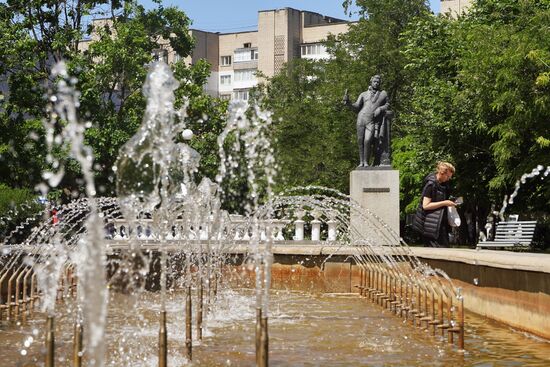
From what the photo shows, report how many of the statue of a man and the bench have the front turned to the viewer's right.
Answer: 0

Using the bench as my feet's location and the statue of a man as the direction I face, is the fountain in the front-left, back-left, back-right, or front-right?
front-left

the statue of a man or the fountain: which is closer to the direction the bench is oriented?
the fountain

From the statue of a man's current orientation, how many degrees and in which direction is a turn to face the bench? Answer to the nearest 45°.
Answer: approximately 90° to its left

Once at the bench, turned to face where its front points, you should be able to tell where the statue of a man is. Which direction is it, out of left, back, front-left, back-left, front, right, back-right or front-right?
front-right

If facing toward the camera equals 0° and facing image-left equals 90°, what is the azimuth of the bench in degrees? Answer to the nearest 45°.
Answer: approximately 45°

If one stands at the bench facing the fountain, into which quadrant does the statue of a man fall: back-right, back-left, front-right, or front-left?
front-right

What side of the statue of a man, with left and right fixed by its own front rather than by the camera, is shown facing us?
front

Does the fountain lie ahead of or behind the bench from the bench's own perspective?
ahead
